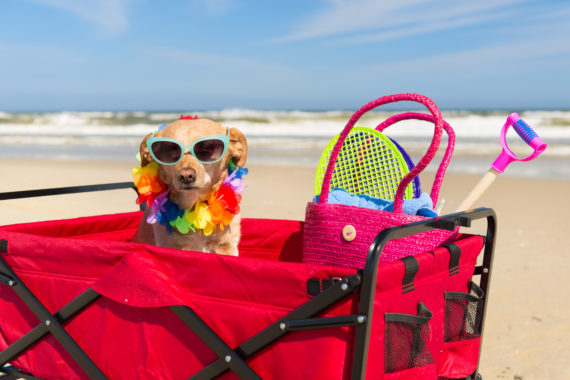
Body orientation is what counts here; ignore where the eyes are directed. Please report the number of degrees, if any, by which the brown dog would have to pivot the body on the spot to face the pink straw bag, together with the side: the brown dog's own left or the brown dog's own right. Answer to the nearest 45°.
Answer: approximately 45° to the brown dog's own left

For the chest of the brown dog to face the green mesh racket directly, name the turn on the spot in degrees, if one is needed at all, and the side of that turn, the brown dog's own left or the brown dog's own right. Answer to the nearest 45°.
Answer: approximately 90° to the brown dog's own left

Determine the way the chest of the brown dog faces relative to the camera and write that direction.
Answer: toward the camera
